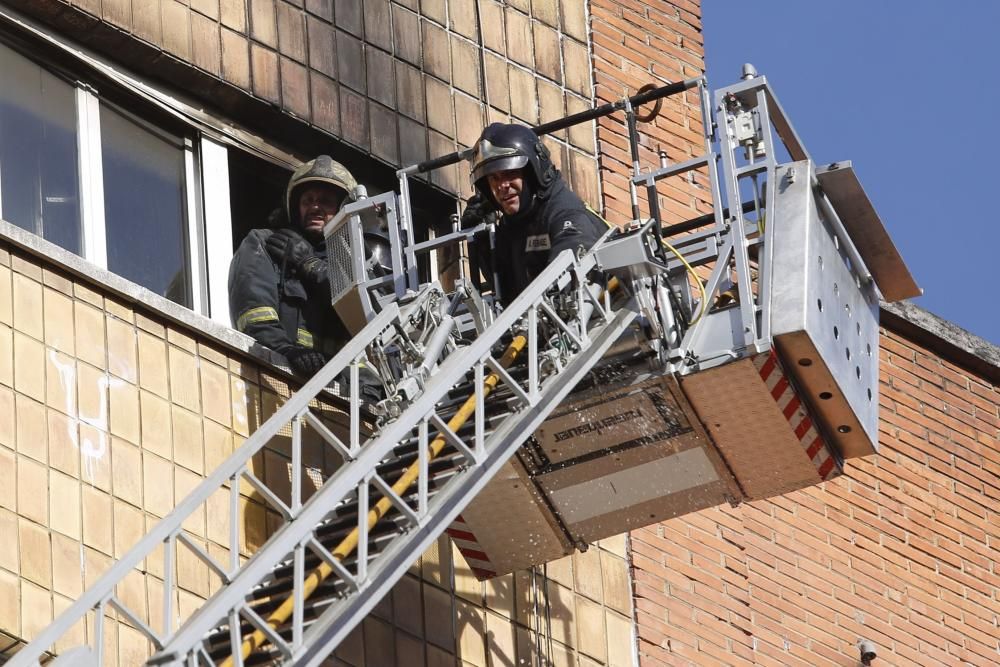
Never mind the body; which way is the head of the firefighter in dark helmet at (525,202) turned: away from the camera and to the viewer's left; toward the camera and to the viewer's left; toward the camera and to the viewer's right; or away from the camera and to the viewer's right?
toward the camera and to the viewer's left

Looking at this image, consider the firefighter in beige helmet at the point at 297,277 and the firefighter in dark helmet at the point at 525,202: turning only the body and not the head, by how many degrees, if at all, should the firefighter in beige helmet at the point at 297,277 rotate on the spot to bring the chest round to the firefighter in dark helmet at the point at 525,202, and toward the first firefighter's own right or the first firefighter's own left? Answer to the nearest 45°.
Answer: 0° — they already face them

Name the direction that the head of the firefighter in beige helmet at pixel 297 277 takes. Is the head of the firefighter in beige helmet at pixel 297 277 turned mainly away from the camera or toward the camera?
toward the camera

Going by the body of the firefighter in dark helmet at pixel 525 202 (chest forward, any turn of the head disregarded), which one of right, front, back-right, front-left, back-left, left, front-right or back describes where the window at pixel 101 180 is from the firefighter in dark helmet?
front-right

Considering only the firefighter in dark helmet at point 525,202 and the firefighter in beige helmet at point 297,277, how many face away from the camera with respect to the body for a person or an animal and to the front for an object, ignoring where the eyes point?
0

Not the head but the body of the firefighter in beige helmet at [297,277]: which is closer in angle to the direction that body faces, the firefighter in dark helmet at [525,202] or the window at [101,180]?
the firefighter in dark helmet

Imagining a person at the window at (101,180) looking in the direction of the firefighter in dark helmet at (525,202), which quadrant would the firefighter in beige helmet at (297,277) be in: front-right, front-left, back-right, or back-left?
front-left

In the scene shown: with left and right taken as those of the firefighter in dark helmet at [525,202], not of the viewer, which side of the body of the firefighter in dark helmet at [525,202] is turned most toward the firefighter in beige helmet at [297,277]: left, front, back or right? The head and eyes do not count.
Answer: right

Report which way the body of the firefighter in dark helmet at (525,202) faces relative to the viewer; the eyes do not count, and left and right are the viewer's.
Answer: facing the viewer and to the left of the viewer

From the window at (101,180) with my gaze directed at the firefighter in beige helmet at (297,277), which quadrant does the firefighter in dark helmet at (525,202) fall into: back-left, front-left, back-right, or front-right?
front-right
